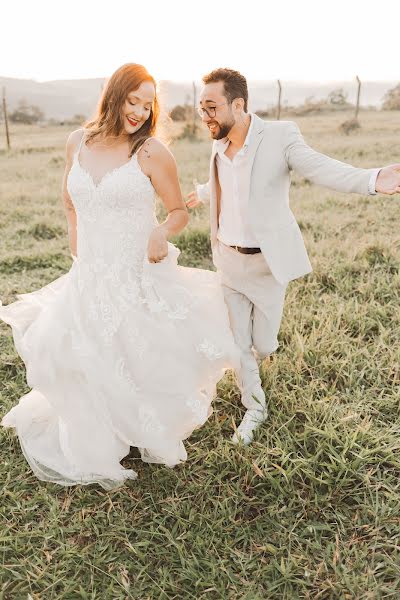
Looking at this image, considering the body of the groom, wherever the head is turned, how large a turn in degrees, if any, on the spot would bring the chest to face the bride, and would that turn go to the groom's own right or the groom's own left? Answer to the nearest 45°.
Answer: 0° — they already face them

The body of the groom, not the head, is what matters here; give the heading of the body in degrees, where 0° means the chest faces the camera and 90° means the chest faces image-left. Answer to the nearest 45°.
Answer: approximately 45°
